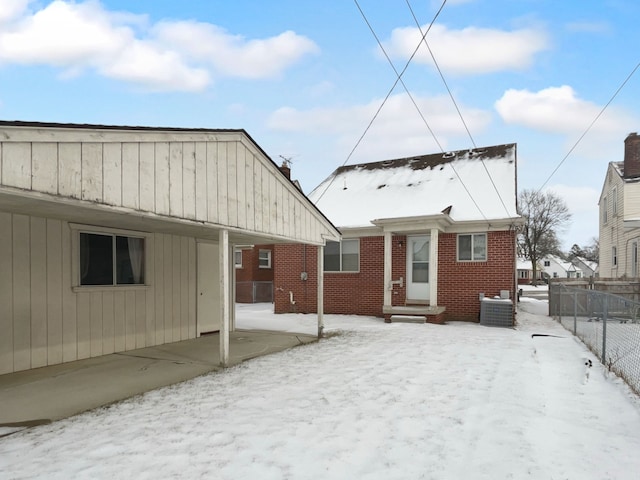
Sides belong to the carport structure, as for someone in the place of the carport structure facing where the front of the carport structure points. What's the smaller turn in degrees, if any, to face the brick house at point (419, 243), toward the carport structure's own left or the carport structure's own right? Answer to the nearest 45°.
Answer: approximately 90° to the carport structure's own left

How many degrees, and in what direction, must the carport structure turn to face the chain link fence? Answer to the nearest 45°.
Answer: approximately 45° to its left

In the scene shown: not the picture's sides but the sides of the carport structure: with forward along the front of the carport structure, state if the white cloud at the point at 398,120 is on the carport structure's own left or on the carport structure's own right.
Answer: on the carport structure's own left

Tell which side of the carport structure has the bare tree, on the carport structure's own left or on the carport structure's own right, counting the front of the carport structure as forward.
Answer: on the carport structure's own left

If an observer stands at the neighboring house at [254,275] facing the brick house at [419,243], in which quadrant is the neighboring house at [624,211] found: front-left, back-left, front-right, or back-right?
front-left

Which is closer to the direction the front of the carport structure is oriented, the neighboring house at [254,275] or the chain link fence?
the chain link fence
